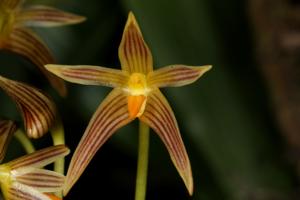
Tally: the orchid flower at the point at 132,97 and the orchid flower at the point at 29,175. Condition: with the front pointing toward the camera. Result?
2

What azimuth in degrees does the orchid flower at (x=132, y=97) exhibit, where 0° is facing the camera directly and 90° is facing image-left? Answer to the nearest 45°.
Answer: approximately 0°

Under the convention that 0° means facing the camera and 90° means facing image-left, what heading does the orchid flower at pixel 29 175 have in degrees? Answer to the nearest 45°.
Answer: approximately 0°
